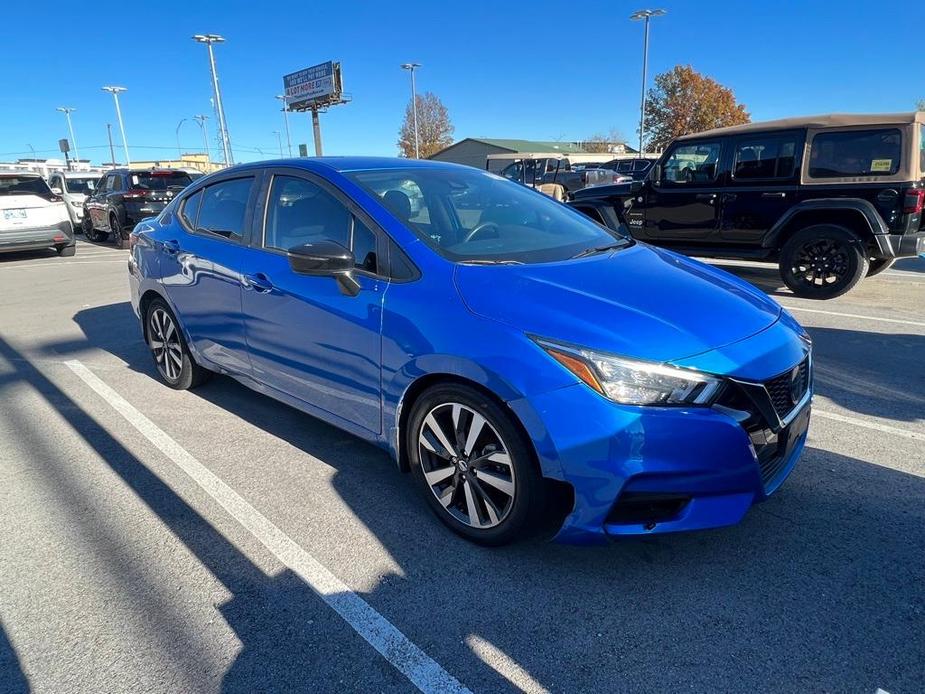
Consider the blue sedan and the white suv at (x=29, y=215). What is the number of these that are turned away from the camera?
1

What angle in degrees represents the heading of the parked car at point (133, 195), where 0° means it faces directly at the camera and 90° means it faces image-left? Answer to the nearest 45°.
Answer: approximately 135°

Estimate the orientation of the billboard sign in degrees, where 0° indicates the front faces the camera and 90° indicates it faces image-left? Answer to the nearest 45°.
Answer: approximately 45°

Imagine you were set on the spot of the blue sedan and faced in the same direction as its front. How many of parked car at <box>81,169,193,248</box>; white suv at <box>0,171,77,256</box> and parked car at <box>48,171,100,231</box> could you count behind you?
3

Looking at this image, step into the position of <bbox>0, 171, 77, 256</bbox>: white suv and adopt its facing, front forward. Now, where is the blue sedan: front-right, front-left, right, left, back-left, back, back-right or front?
back

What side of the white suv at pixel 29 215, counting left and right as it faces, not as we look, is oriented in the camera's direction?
back

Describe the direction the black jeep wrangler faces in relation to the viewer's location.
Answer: facing away from the viewer and to the left of the viewer

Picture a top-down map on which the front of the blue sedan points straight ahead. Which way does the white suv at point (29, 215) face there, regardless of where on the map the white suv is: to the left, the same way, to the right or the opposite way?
the opposite way

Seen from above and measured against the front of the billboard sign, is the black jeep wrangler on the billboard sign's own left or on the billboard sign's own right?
on the billboard sign's own left

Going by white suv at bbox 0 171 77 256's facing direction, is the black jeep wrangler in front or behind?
behind

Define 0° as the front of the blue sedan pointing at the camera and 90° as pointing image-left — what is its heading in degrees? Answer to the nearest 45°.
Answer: approximately 315°
